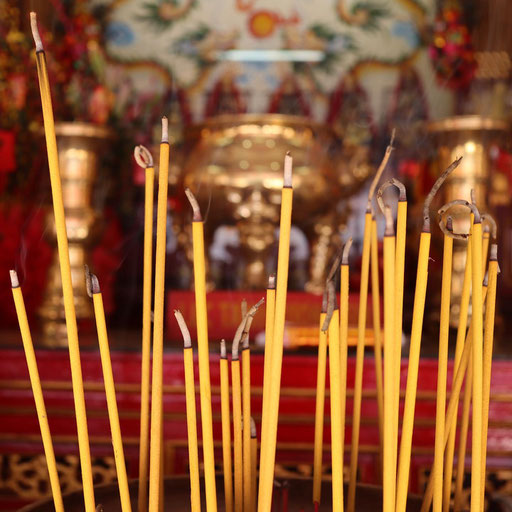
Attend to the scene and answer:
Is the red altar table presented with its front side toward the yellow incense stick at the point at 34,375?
yes

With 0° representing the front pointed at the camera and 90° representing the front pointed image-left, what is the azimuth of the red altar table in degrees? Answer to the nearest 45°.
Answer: approximately 0°
